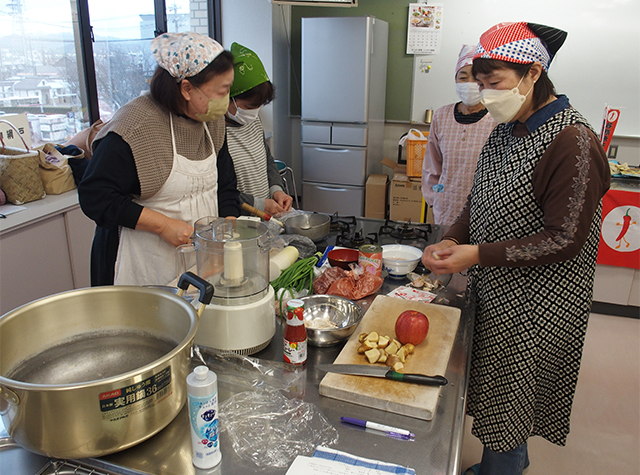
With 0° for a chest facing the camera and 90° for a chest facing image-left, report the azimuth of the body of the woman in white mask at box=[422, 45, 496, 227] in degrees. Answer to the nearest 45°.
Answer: approximately 45°

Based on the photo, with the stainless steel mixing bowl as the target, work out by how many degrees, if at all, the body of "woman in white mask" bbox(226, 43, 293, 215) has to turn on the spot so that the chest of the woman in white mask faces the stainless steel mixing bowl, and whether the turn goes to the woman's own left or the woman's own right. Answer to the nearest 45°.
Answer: approximately 45° to the woman's own right

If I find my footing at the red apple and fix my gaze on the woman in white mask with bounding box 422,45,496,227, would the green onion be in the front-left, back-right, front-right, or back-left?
front-left

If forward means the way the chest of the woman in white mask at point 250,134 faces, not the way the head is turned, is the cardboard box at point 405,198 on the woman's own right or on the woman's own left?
on the woman's own left

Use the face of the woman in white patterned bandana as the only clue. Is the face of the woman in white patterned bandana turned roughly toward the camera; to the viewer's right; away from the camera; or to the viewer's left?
to the viewer's right

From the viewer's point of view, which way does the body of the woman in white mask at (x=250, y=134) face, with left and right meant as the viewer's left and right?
facing the viewer and to the right of the viewer

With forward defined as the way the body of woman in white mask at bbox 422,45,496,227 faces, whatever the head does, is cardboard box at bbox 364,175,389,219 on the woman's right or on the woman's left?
on the woman's right

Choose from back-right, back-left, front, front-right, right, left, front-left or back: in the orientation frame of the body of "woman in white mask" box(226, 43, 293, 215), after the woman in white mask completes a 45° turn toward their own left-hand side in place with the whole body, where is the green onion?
right

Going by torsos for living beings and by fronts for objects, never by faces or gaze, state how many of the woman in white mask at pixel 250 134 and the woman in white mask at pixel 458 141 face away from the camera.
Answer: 0

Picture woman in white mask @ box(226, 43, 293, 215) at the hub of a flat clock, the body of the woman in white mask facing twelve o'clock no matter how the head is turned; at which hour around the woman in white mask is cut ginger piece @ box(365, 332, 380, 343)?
The cut ginger piece is roughly at 1 o'clock from the woman in white mask.

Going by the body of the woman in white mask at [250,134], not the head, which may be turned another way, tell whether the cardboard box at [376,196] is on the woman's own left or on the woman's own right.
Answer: on the woman's own left

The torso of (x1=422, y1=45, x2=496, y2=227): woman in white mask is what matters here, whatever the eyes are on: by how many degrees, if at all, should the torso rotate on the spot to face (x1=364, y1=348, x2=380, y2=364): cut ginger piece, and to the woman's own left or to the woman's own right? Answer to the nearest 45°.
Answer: approximately 45° to the woman's own left

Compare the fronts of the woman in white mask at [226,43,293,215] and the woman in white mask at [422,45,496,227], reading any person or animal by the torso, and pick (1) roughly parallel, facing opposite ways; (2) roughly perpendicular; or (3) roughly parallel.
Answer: roughly perpendicular
